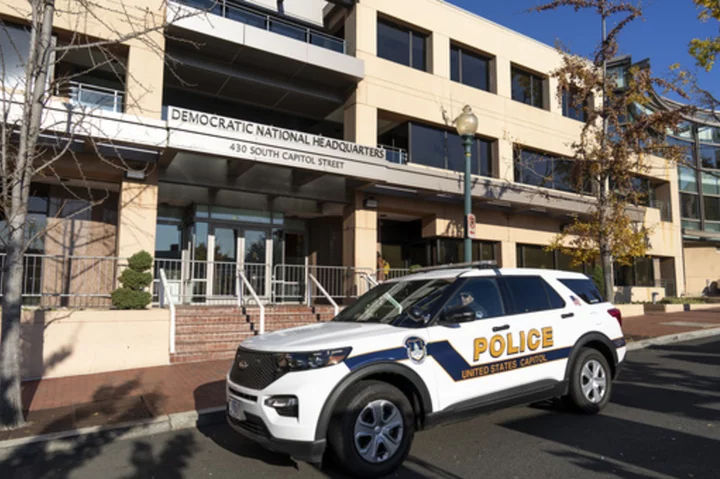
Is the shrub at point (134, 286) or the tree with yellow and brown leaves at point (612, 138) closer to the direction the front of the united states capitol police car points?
the shrub

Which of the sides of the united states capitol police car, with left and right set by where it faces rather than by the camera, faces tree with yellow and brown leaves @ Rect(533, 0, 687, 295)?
back

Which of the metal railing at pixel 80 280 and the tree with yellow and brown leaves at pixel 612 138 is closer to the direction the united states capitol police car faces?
the metal railing

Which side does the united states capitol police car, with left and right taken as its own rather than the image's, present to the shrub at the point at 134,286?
right

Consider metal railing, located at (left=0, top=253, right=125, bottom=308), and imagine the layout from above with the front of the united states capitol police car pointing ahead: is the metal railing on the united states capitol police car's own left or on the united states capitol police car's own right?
on the united states capitol police car's own right

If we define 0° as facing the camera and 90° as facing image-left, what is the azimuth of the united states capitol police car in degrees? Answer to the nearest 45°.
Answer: approximately 45°
